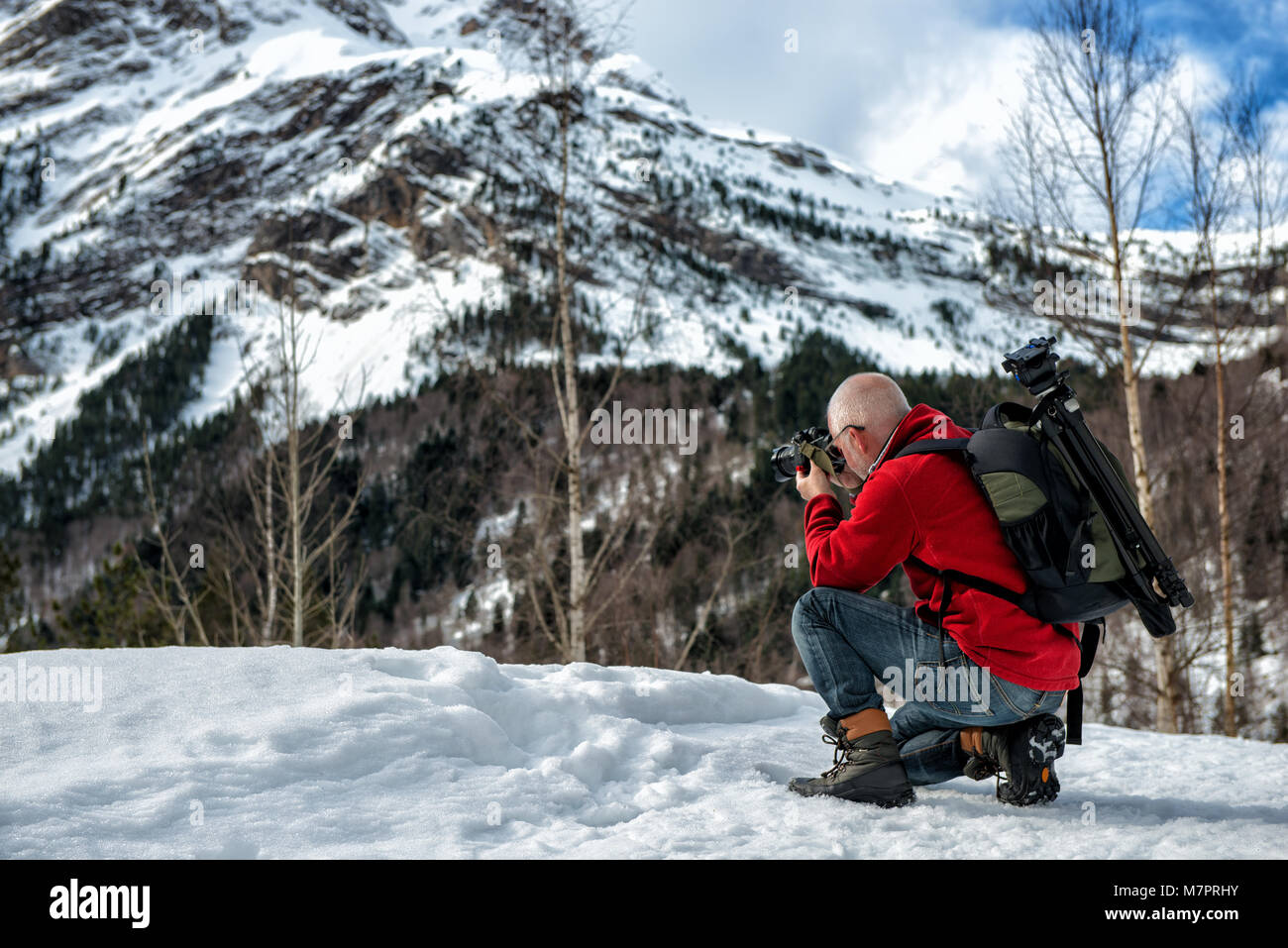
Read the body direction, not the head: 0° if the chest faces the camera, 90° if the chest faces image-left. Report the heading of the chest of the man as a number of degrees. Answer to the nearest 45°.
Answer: approximately 90°

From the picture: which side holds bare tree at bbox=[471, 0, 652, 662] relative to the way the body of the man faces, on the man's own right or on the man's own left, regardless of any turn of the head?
on the man's own right

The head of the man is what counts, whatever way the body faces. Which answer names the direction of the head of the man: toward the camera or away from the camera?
away from the camera
